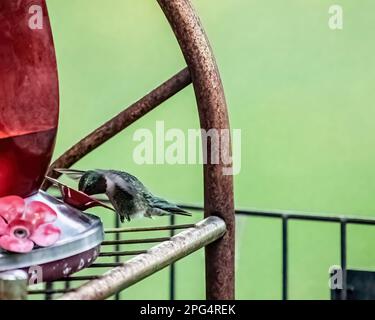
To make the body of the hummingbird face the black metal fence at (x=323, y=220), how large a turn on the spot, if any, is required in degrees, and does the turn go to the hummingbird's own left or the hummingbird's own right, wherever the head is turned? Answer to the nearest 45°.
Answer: approximately 135° to the hummingbird's own right

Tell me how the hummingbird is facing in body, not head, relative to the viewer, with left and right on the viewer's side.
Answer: facing to the left of the viewer
